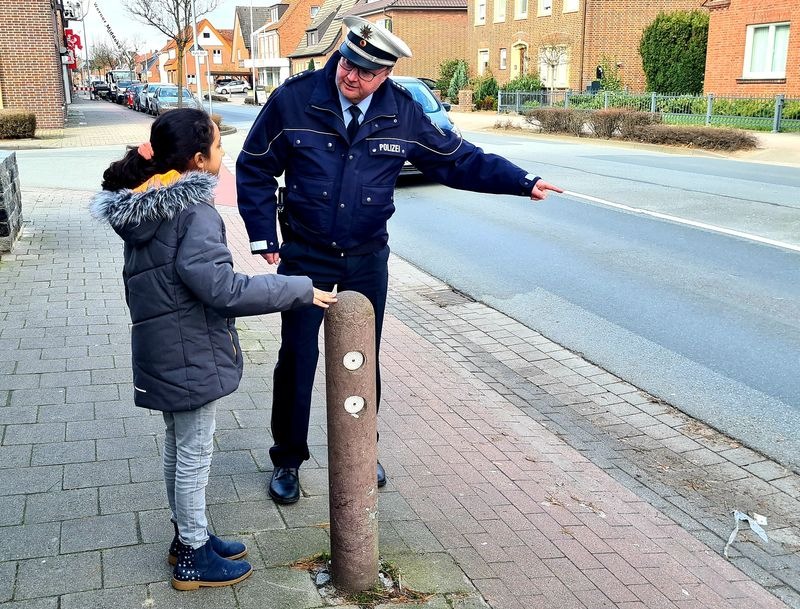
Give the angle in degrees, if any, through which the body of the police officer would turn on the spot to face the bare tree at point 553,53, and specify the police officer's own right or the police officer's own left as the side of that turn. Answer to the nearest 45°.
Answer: approximately 180°

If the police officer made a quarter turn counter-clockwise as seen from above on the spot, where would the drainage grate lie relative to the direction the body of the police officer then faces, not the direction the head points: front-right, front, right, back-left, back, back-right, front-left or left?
left

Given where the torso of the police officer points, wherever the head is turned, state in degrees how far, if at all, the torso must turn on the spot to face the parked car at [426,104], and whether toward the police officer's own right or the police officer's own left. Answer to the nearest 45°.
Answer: approximately 180°

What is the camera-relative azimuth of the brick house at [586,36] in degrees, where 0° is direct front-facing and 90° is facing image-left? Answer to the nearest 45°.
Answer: approximately 45°

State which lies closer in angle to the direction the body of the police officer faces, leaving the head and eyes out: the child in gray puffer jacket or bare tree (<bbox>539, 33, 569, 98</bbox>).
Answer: the child in gray puffer jacket

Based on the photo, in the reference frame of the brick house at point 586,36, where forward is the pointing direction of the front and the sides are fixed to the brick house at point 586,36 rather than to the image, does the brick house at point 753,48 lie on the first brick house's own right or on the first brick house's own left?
on the first brick house's own left

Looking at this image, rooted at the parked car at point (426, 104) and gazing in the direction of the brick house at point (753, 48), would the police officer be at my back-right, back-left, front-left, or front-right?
back-right

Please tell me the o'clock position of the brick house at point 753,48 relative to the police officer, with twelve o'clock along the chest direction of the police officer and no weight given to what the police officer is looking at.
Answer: The brick house is roughly at 7 o'clock from the police officer.

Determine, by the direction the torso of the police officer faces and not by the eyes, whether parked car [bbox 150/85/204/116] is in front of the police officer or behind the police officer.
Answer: behind

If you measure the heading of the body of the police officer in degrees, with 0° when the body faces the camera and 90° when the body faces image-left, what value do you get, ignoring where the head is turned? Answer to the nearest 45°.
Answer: approximately 0°
